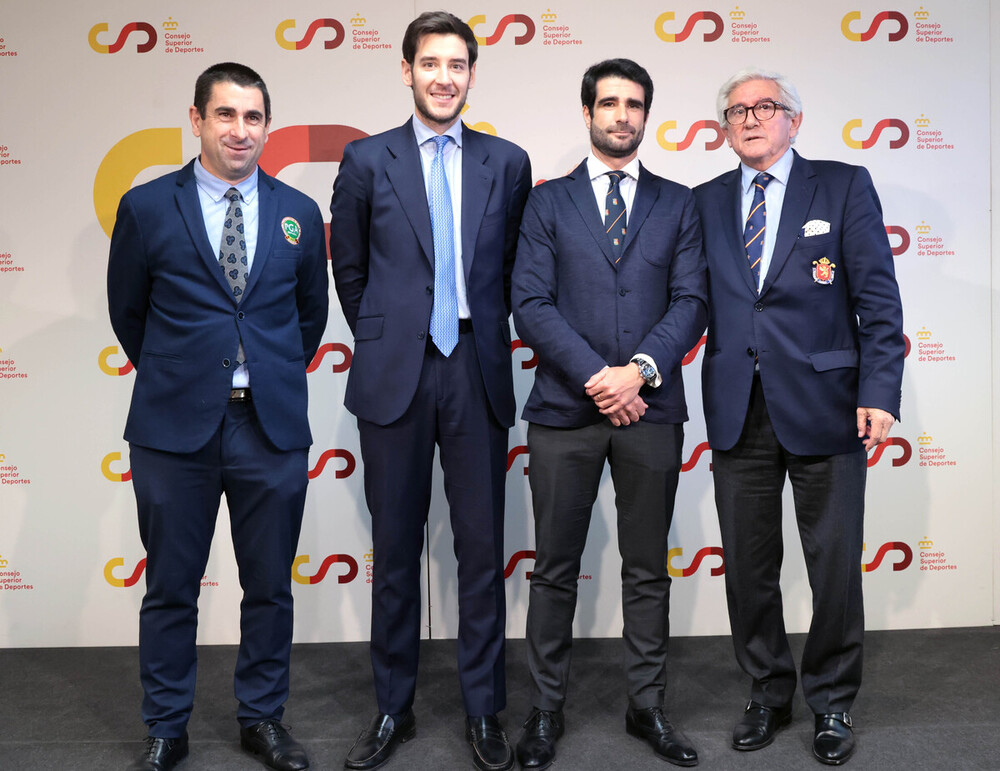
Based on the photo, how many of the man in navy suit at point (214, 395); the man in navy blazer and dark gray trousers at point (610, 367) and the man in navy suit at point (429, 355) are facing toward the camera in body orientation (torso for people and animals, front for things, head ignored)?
3

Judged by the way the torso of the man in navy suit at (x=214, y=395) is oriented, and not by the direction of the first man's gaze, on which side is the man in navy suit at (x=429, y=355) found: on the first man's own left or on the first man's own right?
on the first man's own left

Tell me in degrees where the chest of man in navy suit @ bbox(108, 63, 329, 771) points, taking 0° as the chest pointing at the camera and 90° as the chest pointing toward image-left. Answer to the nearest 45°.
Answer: approximately 0°

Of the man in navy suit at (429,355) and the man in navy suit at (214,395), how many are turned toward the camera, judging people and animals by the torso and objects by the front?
2

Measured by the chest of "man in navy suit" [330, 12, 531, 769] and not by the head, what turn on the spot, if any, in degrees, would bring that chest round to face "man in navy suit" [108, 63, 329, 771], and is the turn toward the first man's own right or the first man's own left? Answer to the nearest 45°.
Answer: approximately 90° to the first man's own right

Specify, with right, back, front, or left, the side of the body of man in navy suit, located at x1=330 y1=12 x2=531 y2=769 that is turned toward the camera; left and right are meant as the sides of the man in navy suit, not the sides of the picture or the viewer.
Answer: front

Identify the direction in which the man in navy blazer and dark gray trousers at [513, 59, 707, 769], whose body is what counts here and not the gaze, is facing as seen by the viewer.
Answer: toward the camera

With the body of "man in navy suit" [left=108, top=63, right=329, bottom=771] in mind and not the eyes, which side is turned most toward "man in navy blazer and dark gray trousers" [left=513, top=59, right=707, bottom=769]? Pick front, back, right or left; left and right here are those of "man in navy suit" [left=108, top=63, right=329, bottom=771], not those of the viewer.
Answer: left
